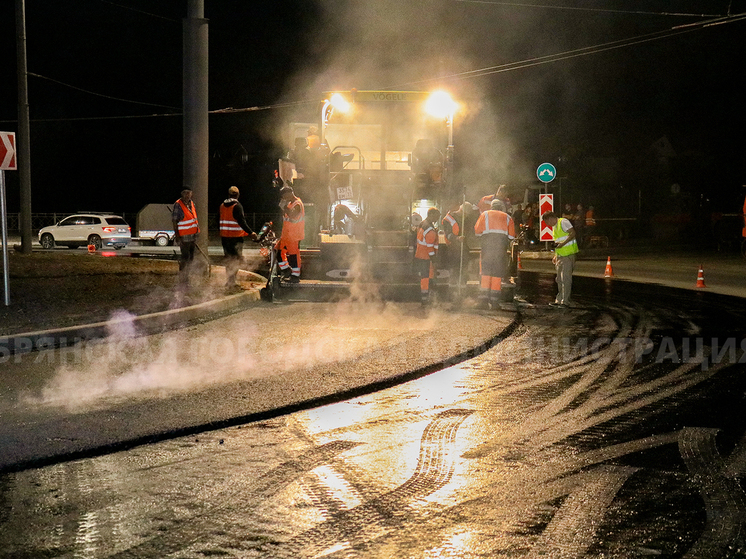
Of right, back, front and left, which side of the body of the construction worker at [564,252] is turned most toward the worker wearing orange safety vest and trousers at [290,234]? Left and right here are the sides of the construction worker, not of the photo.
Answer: front

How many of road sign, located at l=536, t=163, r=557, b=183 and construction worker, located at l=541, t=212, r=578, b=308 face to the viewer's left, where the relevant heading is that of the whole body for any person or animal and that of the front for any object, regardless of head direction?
1

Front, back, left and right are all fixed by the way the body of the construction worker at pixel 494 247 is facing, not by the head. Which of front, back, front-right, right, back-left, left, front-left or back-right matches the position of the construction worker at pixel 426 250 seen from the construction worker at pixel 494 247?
left

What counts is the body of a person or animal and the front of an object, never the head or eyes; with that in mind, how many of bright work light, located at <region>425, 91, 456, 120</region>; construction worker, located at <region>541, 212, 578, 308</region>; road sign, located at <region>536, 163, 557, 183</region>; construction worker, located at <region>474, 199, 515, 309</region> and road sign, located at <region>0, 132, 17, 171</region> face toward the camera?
3

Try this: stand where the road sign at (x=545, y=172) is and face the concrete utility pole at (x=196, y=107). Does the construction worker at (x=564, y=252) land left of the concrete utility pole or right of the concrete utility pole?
left

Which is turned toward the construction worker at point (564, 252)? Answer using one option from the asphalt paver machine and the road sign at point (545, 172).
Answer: the road sign

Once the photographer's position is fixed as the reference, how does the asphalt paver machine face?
facing away from the viewer

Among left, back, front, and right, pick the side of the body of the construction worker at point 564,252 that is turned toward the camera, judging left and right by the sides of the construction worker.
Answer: left

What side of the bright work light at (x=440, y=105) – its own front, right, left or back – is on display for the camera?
front

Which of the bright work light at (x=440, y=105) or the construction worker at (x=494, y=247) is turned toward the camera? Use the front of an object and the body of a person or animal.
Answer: the bright work light

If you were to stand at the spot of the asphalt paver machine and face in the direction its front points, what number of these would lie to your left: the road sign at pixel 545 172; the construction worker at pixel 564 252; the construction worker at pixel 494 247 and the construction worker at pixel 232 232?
1

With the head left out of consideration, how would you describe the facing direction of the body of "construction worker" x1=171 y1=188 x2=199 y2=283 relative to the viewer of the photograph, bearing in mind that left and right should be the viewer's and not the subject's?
facing the viewer and to the right of the viewer

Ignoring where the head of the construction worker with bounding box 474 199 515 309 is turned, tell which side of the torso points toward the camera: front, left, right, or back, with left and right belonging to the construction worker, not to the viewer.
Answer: back

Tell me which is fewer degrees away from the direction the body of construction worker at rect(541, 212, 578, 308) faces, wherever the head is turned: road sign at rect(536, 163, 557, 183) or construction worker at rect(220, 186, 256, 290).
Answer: the construction worker

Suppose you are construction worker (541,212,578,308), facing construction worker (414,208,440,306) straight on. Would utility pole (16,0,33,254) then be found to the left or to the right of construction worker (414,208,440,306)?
right

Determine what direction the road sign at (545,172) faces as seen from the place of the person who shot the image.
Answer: facing the viewer

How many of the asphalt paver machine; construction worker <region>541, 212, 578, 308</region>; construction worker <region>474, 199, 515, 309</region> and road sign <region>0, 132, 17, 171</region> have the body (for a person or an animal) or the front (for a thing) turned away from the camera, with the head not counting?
2

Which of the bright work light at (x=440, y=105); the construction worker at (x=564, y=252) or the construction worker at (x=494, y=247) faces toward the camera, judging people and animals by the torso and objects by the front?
the bright work light

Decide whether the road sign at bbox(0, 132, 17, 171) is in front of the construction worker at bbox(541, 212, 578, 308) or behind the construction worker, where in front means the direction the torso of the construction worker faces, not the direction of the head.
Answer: in front

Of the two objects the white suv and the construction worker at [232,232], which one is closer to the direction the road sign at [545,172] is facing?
the construction worker
